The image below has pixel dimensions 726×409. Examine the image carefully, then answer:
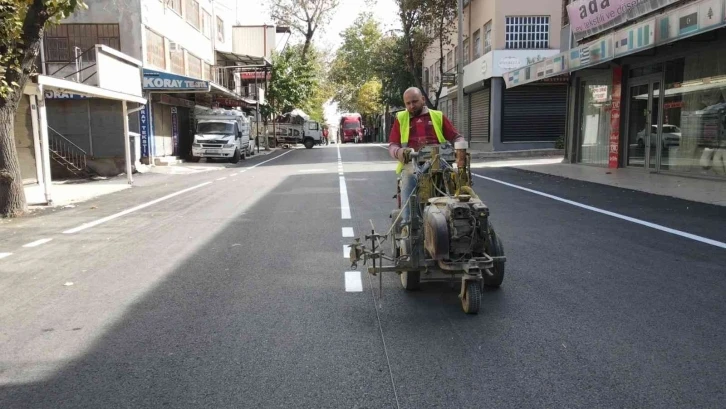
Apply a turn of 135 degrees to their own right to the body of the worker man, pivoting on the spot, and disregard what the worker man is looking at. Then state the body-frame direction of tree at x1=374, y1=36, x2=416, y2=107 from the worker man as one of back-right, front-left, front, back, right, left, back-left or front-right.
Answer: front-right

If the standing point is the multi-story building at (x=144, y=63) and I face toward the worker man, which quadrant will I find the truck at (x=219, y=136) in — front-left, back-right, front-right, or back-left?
back-left

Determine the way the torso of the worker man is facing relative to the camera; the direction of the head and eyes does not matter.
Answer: toward the camera

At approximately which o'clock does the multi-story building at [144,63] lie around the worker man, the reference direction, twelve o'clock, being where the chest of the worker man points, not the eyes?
The multi-story building is roughly at 5 o'clock from the worker man.

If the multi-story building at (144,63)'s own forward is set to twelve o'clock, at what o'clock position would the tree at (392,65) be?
The tree is roughly at 9 o'clock from the multi-story building.

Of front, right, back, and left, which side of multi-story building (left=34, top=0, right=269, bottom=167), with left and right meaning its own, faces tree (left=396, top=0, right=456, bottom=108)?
front

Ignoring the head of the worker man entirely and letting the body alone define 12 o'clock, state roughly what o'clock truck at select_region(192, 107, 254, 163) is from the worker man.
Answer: The truck is roughly at 5 o'clock from the worker man.

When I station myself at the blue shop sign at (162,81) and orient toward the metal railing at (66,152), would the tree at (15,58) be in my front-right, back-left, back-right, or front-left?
front-left

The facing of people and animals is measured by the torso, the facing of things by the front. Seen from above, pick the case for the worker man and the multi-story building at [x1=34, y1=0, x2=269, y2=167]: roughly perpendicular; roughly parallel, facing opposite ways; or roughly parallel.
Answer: roughly perpendicular

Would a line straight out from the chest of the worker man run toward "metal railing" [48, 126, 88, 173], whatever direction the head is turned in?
no

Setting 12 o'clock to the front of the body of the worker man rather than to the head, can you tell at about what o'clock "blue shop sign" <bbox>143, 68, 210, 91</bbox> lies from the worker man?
The blue shop sign is roughly at 5 o'clock from the worker man.

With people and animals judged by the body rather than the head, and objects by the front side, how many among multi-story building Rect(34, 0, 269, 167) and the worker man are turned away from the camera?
0

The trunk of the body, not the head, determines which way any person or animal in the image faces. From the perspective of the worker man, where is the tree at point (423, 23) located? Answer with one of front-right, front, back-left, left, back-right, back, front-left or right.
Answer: back

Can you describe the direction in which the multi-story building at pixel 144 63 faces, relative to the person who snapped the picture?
facing the viewer and to the right of the viewer

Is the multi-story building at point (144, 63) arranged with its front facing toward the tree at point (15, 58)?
no
